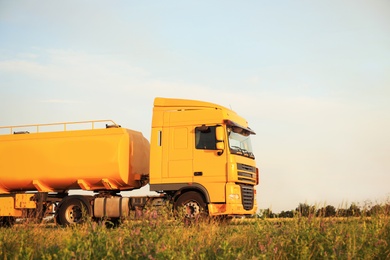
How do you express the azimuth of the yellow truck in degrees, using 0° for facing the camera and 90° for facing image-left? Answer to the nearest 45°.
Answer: approximately 315°
